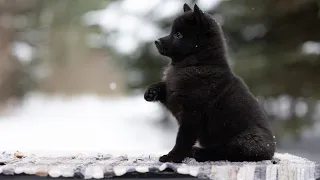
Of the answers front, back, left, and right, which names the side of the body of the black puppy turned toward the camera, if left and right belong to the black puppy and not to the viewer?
left
